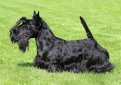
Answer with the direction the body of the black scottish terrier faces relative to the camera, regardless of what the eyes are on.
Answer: to the viewer's left
